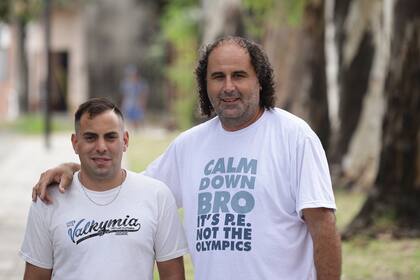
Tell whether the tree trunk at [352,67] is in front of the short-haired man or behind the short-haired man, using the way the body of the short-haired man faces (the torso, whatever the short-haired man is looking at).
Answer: behind

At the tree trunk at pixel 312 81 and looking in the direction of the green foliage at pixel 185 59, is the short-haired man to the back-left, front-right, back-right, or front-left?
back-left

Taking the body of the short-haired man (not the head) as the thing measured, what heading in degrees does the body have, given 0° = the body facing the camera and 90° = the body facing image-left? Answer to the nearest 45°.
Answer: approximately 0°

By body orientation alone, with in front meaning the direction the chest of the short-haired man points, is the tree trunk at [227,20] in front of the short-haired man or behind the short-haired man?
behind
